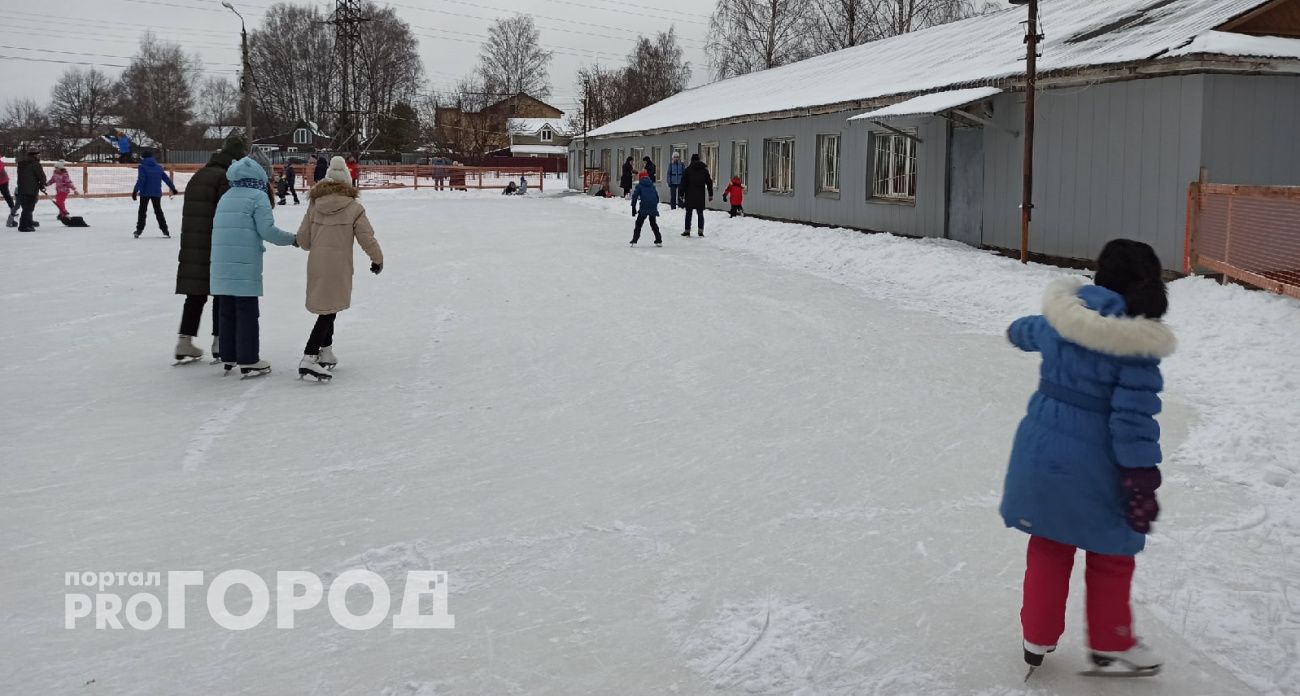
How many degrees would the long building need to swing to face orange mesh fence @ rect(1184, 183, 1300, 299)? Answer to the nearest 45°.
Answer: approximately 45° to its left

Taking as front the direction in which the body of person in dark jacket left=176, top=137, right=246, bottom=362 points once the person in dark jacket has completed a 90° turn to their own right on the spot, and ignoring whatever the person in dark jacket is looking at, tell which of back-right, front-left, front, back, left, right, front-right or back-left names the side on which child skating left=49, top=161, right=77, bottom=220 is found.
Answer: back

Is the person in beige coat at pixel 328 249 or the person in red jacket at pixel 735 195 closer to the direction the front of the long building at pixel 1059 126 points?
the person in beige coat

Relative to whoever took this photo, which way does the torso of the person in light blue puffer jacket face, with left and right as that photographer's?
facing away from the viewer and to the right of the viewer

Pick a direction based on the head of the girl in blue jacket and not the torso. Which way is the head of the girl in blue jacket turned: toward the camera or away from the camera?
away from the camera

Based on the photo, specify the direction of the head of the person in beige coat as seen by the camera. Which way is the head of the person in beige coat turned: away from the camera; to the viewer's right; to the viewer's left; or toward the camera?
away from the camera

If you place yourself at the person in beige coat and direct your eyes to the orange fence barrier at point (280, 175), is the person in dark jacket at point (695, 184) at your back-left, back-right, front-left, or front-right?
front-right

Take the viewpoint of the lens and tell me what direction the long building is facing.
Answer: facing the viewer and to the left of the viewer

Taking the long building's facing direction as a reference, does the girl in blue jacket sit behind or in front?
in front
